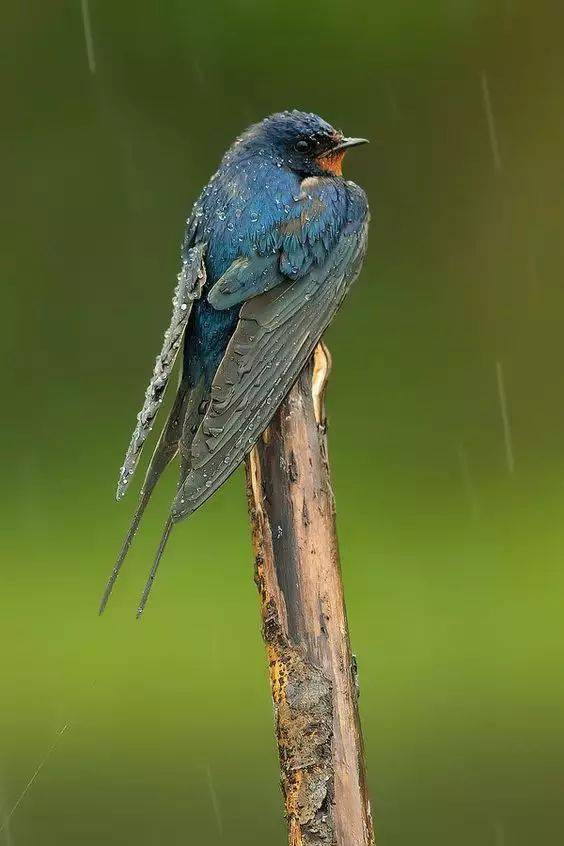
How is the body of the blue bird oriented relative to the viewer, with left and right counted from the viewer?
facing away from the viewer and to the right of the viewer
